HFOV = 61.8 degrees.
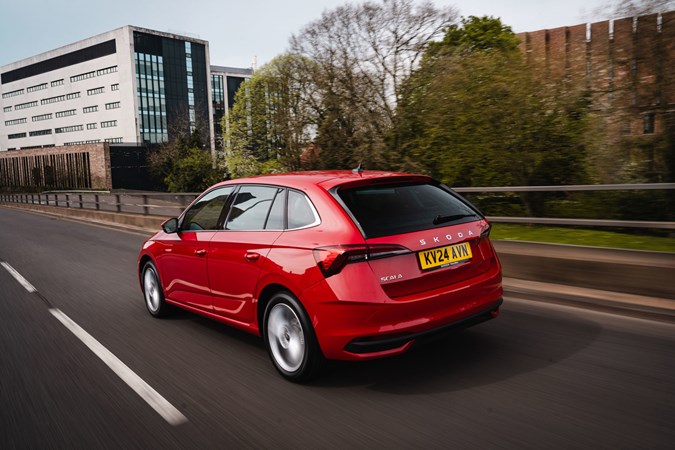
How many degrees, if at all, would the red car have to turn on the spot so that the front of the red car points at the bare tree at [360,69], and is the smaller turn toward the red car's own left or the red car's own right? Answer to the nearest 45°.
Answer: approximately 45° to the red car's own right

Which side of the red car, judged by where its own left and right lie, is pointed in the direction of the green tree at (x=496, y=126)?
right

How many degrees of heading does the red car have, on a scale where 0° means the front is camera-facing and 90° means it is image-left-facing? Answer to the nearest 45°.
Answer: approximately 135°

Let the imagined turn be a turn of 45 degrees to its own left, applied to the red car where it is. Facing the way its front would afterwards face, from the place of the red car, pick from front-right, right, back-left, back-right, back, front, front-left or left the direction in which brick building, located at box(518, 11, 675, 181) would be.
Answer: back-right
